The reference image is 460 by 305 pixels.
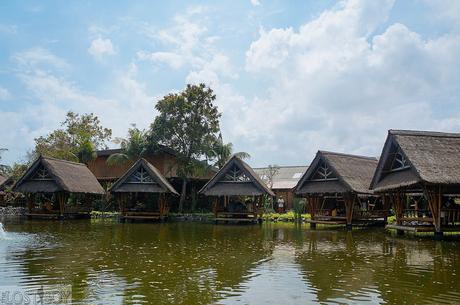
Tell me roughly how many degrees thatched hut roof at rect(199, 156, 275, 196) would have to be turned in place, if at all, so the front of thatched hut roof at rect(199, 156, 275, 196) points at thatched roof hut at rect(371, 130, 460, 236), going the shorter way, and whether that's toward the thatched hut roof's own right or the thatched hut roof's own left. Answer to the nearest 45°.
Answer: approximately 45° to the thatched hut roof's own left

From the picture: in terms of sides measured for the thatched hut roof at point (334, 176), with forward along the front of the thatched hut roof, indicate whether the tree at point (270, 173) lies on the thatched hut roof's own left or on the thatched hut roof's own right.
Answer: on the thatched hut roof's own right

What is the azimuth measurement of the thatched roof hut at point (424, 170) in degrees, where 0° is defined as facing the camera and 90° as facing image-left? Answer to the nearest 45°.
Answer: approximately 45°

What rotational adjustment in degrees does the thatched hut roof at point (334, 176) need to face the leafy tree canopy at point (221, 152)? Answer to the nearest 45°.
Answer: approximately 90° to its right

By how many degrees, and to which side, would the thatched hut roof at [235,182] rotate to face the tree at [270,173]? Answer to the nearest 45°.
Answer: approximately 180°

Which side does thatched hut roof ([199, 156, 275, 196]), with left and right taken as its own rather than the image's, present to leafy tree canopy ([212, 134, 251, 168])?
back

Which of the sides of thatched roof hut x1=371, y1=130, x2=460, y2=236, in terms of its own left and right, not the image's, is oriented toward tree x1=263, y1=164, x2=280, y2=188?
right

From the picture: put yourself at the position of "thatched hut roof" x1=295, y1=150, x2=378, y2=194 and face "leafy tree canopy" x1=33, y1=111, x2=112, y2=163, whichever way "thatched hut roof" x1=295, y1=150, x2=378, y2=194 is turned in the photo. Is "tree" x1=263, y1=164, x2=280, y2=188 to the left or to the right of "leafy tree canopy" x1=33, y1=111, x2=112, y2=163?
right

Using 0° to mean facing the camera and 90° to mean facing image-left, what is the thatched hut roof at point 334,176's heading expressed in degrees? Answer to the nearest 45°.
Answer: approximately 45°
